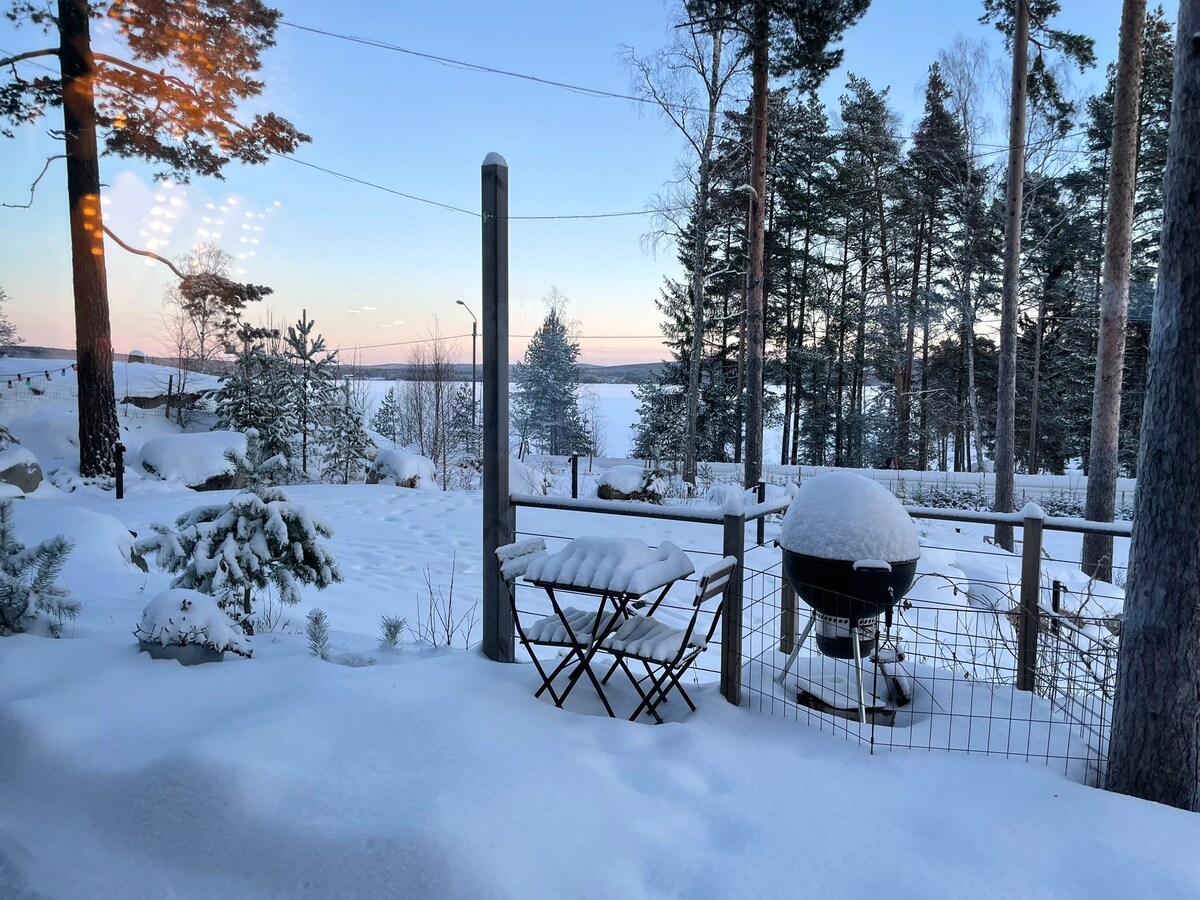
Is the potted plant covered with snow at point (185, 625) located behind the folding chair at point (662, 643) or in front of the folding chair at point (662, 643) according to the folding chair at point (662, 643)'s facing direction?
in front

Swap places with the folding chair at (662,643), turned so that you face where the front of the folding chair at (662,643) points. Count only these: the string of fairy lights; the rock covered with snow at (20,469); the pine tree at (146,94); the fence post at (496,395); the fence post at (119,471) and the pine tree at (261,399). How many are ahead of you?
6

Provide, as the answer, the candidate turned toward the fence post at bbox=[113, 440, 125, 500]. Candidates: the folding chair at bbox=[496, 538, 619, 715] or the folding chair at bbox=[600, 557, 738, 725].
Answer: the folding chair at bbox=[600, 557, 738, 725]

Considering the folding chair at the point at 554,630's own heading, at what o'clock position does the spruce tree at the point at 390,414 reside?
The spruce tree is roughly at 7 o'clock from the folding chair.

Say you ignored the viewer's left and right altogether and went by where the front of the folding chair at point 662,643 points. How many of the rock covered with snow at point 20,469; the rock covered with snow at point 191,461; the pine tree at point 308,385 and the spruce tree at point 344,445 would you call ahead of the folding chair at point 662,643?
4

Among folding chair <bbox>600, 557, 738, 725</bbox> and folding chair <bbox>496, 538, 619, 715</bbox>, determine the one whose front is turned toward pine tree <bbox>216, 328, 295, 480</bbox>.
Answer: folding chair <bbox>600, 557, 738, 725</bbox>

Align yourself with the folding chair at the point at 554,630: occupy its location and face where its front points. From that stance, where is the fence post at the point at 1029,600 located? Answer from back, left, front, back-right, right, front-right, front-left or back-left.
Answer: front-left

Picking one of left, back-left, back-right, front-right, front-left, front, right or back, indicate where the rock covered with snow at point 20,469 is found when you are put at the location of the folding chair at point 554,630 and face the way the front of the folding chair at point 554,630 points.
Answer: back

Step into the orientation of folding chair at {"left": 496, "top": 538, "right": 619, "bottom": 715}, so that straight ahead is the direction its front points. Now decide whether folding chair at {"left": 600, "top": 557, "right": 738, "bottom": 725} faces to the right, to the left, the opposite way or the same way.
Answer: the opposite way

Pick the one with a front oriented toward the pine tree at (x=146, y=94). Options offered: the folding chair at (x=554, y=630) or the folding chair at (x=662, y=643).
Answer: the folding chair at (x=662, y=643)

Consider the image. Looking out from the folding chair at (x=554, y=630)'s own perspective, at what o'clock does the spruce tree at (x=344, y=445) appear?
The spruce tree is roughly at 7 o'clock from the folding chair.

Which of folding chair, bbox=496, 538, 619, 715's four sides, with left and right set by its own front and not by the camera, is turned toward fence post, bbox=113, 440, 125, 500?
back

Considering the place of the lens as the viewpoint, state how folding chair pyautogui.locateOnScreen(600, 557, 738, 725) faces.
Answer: facing away from the viewer and to the left of the viewer

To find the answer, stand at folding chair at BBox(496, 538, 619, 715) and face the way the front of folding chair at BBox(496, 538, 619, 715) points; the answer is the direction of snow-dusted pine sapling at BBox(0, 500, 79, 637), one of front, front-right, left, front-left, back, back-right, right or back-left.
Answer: back-right

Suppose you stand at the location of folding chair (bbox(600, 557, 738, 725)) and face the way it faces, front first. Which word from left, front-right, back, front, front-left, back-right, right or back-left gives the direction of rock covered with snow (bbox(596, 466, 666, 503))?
front-right

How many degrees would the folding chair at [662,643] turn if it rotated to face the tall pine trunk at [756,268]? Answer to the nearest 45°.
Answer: approximately 45° to its right

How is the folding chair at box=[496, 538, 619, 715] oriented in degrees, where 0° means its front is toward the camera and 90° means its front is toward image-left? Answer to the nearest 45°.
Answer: approximately 315°

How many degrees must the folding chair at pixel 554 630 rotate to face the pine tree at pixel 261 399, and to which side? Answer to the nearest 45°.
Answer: approximately 180°

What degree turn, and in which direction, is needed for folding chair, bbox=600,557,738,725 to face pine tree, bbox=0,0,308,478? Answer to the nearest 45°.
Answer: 0° — it already faces it
